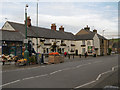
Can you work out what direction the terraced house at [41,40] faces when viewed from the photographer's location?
facing the viewer and to the right of the viewer

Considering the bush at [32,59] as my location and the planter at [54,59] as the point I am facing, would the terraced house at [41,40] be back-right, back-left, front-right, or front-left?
front-left

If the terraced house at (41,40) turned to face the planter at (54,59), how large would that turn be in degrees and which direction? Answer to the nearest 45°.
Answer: approximately 45° to its right

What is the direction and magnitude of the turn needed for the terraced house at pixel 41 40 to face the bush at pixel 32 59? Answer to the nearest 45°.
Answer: approximately 45° to its right
